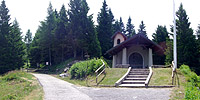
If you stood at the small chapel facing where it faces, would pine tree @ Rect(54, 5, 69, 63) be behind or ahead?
behind

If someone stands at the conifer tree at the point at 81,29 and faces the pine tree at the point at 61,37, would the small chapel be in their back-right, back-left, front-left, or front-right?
back-left

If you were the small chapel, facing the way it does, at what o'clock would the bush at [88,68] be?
The bush is roughly at 1 o'clock from the small chapel.

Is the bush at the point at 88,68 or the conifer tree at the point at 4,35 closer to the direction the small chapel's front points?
the bush

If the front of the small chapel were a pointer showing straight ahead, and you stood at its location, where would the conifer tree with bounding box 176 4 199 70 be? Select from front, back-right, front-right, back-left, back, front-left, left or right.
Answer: back-left

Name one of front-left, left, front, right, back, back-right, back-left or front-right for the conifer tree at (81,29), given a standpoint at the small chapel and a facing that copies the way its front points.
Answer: back-right

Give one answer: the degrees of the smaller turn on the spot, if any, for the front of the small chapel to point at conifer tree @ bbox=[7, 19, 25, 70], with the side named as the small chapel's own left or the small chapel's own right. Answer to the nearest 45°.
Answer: approximately 135° to the small chapel's own right

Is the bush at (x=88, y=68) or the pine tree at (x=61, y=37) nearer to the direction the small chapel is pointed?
the bush

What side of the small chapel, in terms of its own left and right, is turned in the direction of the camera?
front

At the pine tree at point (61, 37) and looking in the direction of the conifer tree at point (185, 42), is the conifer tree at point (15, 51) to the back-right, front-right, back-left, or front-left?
back-right

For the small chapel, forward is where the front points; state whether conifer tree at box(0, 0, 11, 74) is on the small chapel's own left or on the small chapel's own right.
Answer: on the small chapel's own right

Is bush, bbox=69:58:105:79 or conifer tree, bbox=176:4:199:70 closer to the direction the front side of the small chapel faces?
the bush
